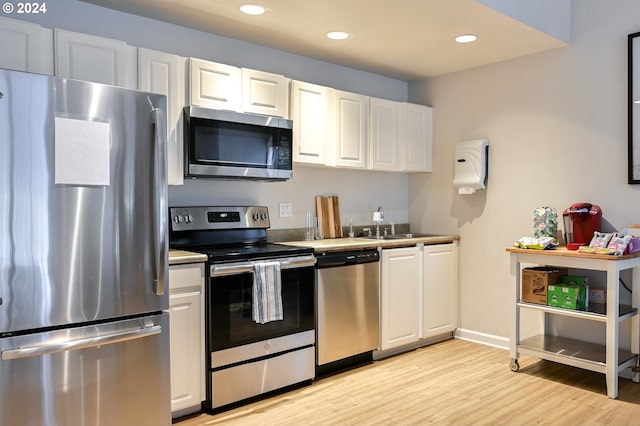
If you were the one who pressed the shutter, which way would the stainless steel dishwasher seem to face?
facing the viewer and to the right of the viewer

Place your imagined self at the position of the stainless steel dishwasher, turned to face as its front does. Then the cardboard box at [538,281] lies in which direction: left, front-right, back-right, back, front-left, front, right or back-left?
front-left

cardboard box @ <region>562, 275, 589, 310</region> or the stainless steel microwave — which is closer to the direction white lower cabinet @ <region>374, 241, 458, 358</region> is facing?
the cardboard box

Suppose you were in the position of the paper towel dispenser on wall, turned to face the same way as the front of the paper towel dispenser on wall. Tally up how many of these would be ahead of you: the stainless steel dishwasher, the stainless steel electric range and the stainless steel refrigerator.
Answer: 3

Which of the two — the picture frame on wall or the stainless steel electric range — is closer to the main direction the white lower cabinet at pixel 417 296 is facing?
the picture frame on wall

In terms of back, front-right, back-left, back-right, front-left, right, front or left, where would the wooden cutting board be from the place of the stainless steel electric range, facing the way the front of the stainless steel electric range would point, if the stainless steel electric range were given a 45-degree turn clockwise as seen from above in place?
back-left

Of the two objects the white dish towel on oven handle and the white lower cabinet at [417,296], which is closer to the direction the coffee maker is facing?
the white dish towel on oven handle

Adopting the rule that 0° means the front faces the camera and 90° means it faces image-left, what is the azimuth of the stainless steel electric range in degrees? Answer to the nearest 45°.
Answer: approximately 315°

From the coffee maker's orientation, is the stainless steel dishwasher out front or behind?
out front

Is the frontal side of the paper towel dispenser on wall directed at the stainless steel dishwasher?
yes

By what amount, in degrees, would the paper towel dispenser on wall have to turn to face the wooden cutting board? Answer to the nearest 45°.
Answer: approximately 45° to its right

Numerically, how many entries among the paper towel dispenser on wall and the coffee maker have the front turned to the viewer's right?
0

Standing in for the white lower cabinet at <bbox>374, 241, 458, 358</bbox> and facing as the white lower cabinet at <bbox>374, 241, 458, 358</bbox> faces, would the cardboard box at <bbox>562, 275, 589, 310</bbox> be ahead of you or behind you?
ahead

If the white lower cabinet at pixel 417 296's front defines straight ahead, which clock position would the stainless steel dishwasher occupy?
The stainless steel dishwasher is roughly at 3 o'clock from the white lower cabinet.

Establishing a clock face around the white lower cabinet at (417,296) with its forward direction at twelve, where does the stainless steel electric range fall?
The stainless steel electric range is roughly at 3 o'clock from the white lower cabinet.

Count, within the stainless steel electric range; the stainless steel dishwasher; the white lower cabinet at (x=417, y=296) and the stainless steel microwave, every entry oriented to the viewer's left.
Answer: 0
